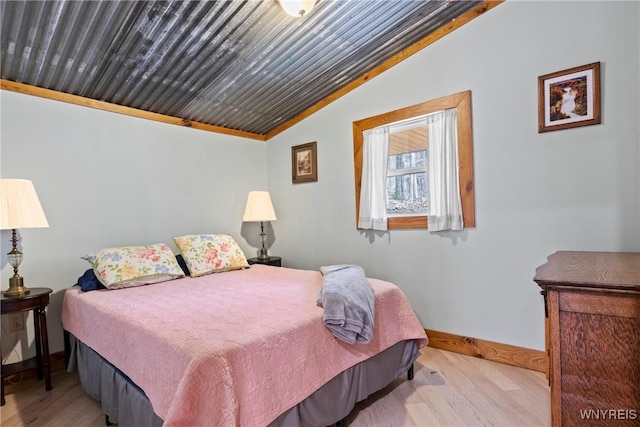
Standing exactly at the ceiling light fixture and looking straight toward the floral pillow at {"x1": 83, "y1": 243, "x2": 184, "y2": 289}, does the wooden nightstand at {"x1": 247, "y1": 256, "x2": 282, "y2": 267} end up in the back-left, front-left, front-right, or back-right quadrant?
front-right

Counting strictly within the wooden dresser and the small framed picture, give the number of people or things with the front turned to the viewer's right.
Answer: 0

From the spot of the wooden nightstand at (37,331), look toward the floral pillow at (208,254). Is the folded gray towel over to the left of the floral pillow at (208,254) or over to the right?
right

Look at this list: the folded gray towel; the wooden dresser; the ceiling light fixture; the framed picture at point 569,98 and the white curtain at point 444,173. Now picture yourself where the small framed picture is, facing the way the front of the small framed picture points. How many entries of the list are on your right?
0

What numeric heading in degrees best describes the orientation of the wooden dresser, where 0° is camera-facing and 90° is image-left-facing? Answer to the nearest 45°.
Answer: approximately 90°

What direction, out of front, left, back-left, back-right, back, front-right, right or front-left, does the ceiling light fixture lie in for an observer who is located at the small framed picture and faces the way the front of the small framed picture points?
front-left

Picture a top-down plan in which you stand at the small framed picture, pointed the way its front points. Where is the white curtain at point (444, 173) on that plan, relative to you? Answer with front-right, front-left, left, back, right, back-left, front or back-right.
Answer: left

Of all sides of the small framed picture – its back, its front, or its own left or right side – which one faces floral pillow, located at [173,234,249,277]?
front

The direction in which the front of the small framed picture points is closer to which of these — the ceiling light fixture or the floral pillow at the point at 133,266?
the floral pillow

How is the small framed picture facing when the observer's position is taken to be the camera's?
facing the viewer and to the left of the viewer

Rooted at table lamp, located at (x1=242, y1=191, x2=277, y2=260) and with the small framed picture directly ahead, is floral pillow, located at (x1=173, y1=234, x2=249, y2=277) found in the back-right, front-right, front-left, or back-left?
back-right

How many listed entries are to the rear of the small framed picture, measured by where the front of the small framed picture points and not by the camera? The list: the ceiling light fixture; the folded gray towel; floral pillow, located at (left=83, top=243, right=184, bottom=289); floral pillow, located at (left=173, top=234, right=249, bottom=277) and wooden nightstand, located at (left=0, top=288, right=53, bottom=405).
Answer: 0

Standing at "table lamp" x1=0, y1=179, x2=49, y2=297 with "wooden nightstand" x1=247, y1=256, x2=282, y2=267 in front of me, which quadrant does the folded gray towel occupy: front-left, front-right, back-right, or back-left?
front-right

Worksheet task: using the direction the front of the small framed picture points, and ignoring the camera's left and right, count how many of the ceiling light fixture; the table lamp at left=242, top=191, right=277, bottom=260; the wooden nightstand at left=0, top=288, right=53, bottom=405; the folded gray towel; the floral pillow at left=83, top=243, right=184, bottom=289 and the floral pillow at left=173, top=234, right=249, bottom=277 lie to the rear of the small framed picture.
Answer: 0

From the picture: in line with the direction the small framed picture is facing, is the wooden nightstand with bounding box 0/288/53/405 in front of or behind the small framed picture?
in front

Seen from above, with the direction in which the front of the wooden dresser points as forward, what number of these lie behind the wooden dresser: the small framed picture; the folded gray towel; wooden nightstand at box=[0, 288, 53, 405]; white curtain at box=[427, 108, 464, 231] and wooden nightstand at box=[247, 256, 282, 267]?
0
